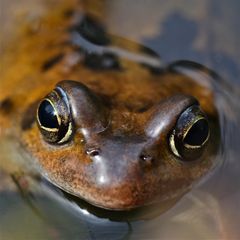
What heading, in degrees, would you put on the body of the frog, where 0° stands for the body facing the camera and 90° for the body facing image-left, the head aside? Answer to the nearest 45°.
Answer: approximately 0°
